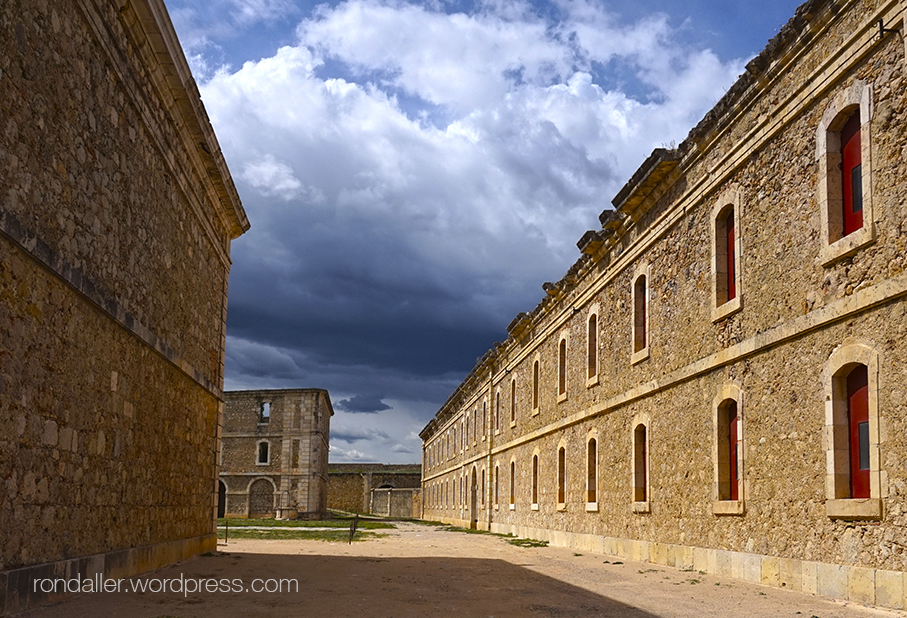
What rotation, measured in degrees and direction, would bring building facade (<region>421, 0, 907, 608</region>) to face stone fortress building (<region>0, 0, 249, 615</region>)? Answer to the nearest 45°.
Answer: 0° — it already faces it

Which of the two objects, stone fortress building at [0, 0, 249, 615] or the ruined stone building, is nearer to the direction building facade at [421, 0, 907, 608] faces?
the stone fortress building

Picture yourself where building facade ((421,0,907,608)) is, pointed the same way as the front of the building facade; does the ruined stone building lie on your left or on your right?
on your right
